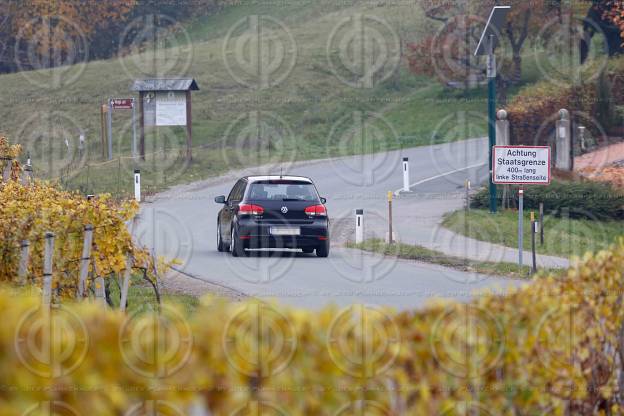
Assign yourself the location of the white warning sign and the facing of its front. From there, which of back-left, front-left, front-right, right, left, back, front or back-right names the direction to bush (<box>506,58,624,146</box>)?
back

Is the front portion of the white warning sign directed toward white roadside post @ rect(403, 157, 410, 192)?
no

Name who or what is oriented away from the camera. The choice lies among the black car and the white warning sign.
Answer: the black car

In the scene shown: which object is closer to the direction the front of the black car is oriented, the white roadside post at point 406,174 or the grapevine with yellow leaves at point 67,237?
the white roadside post

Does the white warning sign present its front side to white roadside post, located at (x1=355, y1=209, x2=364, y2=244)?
no

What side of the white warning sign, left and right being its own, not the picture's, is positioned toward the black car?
right

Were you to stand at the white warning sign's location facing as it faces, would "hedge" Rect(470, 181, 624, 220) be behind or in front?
behind

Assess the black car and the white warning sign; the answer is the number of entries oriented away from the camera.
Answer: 1

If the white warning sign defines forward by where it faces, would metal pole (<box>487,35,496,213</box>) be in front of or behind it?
behind

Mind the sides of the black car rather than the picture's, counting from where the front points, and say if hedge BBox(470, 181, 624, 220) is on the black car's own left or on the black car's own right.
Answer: on the black car's own right

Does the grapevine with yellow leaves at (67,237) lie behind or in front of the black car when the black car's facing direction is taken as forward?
behind

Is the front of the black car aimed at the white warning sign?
no

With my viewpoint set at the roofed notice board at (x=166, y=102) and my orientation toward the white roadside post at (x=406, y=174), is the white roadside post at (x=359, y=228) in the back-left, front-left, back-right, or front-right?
front-right

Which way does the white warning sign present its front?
toward the camera

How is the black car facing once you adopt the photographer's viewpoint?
facing away from the viewer

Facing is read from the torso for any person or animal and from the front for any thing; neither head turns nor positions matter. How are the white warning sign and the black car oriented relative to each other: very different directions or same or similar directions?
very different directions
